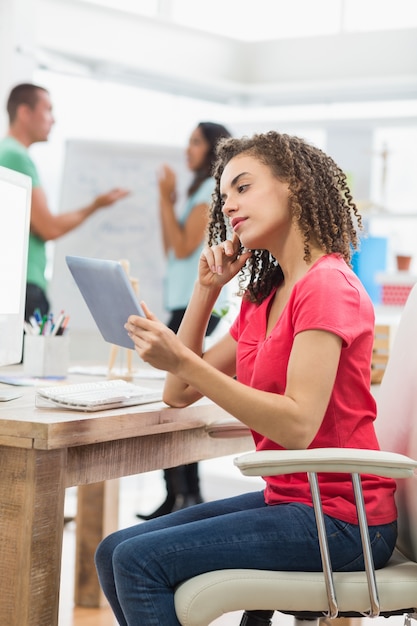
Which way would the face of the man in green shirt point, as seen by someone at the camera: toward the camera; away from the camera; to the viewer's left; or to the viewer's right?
to the viewer's right

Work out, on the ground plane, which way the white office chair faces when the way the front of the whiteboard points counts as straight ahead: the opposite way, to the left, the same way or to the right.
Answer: to the right

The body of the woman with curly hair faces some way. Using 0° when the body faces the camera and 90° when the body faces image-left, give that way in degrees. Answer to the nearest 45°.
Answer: approximately 90°

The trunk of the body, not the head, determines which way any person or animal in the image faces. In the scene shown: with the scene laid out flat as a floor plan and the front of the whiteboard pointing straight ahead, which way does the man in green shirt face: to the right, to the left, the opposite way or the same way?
to the left

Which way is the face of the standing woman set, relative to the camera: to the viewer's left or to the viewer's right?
to the viewer's left

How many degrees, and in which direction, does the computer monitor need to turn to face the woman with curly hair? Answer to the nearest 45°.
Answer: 0° — it already faces them

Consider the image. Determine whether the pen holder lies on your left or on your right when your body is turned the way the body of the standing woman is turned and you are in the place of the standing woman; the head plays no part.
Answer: on your left

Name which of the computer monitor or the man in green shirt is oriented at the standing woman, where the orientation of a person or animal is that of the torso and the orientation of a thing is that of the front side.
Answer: the man in green shirt

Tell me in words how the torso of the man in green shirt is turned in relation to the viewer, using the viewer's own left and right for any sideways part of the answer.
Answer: facing to the right of the viewer

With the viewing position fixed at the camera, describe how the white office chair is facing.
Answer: facing to the left of the viewer

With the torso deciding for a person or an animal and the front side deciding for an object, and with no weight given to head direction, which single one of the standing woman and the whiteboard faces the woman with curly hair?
the whiteboard
